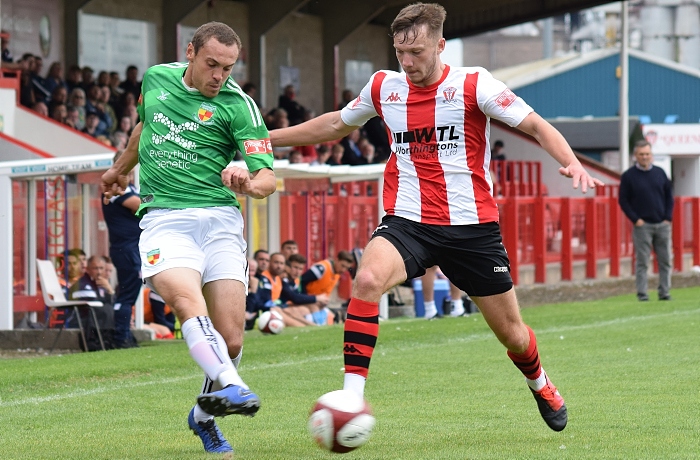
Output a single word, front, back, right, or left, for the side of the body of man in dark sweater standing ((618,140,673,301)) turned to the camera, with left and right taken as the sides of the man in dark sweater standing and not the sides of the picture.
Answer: front

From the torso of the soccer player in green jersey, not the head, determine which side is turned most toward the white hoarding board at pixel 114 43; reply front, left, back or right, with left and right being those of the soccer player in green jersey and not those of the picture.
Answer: back

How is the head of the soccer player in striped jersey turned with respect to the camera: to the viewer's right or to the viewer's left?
to the viewer's left

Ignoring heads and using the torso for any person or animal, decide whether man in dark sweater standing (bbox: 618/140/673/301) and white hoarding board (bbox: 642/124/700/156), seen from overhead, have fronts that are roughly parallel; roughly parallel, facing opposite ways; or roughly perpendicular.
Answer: roughly parallel

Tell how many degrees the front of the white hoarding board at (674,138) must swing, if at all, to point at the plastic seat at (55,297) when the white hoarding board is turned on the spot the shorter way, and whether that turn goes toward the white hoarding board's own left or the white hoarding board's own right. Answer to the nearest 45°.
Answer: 0° — it already faces it

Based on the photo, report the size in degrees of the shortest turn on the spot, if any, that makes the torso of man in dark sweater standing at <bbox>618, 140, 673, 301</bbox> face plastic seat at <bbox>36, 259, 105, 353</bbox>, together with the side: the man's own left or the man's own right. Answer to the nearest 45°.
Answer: approximately 45° to the man's own right

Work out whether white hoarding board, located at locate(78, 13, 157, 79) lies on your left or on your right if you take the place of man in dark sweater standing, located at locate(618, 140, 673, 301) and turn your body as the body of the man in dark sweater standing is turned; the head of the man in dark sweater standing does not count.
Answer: on your right

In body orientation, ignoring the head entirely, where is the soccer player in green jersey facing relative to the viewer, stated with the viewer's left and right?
facing the viewer

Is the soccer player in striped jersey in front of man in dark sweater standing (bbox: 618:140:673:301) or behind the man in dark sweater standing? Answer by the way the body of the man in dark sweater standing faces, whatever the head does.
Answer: in front

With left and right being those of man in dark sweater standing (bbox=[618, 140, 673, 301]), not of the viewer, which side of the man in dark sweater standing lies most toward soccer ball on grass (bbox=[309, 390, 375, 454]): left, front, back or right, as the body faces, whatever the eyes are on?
front

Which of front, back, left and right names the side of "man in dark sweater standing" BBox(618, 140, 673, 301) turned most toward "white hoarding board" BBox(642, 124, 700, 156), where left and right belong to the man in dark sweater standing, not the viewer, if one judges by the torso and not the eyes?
back

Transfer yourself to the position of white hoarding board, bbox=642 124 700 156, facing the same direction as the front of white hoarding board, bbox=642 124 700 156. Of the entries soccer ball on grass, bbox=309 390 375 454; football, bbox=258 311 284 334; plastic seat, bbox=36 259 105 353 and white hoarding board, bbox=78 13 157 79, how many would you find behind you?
0

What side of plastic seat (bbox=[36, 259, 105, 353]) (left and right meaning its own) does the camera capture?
right

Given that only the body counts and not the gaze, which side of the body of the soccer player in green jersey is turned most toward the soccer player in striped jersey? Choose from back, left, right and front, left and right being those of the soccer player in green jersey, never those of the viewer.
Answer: left

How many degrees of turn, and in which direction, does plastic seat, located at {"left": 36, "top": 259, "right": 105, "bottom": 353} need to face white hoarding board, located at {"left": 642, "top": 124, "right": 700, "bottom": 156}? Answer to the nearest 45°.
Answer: approximately 45° to its left
